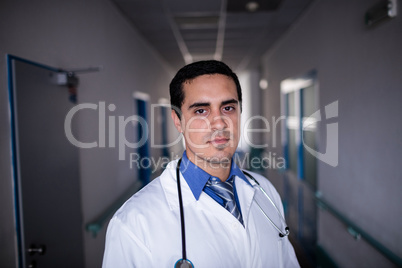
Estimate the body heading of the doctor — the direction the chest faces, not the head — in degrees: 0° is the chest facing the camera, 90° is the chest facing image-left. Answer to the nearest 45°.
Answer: approximately 315°

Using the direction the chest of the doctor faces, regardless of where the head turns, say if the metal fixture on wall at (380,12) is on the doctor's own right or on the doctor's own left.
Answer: on the doctor's own left
